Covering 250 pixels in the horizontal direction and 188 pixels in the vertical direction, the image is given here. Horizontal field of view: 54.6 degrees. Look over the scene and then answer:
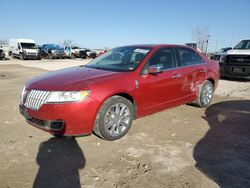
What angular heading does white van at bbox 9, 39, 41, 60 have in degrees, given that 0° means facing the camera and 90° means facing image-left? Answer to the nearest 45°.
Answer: approximately 315°

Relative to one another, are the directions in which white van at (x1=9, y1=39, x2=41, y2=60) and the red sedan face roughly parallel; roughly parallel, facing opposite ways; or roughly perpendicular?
roughly perpendicular

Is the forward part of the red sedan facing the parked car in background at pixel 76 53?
no

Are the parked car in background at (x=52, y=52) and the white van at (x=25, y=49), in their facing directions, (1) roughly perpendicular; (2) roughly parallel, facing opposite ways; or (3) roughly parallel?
roughly parallel

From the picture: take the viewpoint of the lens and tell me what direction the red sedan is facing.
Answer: facing the viewer and to the left of the viewer

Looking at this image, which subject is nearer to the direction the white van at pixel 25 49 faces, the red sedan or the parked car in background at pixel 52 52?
the red sedan

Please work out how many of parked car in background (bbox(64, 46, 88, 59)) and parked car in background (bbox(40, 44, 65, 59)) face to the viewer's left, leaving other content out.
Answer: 0

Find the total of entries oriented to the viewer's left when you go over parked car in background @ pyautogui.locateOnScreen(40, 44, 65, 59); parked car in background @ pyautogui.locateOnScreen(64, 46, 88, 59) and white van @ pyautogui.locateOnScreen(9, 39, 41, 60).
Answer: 0

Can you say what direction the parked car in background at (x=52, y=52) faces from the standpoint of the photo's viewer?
facing the viewer and to the right of the viewer

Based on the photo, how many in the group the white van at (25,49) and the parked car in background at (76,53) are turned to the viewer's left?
0

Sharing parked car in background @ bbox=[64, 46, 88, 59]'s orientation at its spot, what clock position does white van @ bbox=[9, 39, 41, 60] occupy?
The white van is roughly at 3 o'clock from the parked car in background.

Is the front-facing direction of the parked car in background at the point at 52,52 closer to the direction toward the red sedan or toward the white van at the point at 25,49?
the red sedan

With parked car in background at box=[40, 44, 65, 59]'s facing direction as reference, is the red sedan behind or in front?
in front

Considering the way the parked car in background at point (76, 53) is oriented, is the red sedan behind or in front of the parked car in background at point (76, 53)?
in front

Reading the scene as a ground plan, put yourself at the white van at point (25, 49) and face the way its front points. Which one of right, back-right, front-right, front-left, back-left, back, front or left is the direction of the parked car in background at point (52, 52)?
left

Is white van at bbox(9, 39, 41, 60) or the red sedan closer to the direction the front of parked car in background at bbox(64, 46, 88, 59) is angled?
the red sedan

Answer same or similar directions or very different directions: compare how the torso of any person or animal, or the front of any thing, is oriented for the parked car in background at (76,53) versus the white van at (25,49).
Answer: same or similar directions
